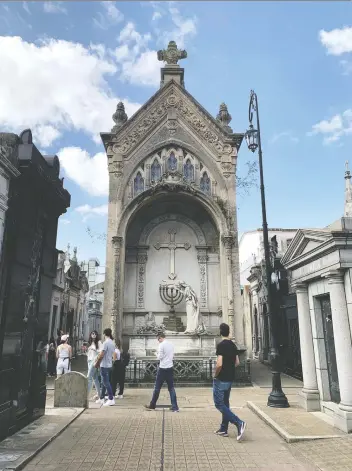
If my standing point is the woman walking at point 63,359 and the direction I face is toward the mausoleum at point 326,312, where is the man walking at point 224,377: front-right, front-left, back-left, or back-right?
front-right

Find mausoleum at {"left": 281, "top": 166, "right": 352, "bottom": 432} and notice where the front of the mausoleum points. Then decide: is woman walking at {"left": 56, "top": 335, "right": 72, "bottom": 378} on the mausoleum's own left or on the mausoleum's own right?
on the mausoleum's own right

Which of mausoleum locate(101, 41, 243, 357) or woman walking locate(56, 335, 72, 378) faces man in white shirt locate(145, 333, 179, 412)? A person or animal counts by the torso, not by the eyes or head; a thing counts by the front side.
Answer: the mausoleum

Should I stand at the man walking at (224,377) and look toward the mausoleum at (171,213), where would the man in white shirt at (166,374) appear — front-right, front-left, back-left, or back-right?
front-left

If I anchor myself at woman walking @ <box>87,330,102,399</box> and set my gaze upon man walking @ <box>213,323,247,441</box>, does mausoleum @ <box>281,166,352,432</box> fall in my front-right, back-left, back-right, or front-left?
front-left

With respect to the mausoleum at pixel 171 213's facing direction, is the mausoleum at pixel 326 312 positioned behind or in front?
in front

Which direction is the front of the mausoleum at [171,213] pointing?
toward the camera

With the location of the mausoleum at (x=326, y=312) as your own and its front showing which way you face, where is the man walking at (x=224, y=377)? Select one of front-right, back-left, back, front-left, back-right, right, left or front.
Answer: front

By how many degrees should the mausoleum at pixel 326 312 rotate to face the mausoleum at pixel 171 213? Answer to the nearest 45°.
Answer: approximately 90° to its right

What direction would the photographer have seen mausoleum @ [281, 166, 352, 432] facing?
facing the viewer and to the left of the viewer
